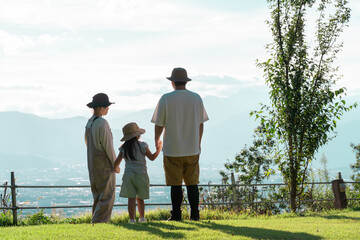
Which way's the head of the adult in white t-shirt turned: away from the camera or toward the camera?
away from the camera

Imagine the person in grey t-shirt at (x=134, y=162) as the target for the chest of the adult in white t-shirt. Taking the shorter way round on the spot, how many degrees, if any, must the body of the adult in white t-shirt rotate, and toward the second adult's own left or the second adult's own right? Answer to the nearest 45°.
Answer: approximately 45° to the second adult's own left

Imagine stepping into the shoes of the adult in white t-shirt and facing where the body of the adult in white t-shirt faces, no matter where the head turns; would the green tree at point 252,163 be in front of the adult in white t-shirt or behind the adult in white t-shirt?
in front

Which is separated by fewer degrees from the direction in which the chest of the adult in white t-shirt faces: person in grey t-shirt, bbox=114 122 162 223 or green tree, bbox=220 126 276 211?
the green tree

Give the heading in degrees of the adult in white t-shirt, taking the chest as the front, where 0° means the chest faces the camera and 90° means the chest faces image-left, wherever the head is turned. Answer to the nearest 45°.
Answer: approximately 180°
